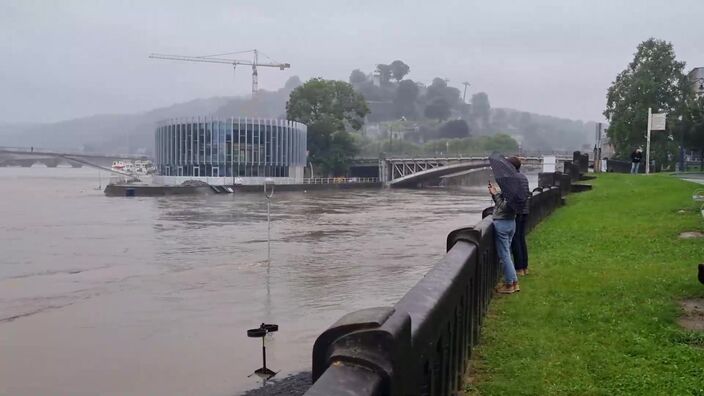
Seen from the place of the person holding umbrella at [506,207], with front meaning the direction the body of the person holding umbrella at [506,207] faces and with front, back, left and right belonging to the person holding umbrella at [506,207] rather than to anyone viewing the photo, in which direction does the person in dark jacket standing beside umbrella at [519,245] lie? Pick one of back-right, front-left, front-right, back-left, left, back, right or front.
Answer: right

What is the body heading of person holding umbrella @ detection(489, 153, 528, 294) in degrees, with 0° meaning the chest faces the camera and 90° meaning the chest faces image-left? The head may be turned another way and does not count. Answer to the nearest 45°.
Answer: approximately 90°

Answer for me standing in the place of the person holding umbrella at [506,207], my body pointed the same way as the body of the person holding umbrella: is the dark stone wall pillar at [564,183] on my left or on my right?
on my right

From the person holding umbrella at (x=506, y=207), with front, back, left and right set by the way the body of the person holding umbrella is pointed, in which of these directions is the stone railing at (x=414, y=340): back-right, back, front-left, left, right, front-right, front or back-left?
left

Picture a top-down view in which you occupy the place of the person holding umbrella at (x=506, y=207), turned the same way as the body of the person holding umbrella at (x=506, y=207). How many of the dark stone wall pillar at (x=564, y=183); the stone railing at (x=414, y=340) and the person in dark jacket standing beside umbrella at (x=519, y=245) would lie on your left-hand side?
1
